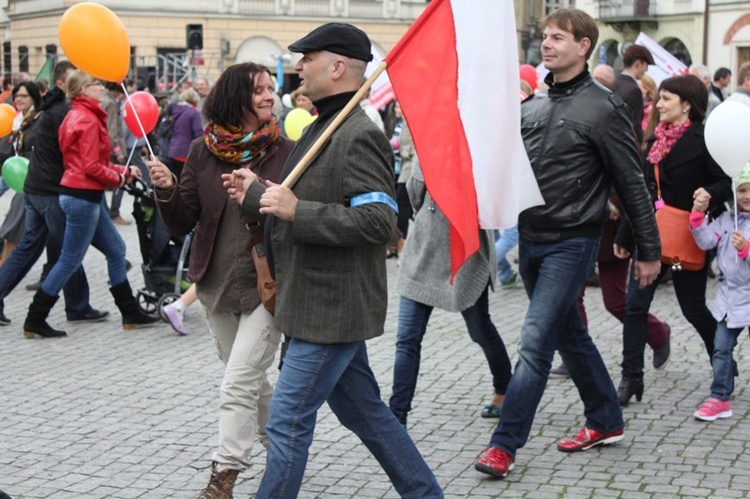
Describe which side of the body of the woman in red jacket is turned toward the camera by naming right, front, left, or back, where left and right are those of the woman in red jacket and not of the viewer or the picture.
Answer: right

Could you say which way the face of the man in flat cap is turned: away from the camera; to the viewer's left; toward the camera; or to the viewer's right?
to the viewer's left

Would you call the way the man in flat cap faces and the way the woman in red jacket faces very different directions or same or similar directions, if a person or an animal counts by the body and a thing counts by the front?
very different directions

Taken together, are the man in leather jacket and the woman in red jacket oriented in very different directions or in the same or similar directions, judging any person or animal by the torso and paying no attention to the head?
very different directions

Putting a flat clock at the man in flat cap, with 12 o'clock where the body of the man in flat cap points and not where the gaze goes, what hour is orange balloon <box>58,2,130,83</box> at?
The orange balloon is roughly at 2 o'clock from the man in flat cap.

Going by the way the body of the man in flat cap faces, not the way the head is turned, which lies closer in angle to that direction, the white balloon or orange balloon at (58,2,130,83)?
the orange balloon

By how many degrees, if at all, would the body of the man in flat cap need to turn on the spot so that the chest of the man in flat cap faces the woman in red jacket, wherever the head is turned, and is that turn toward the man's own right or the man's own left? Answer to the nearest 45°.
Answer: approximately 90° to the man's own right

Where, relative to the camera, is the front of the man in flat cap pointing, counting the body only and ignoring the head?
to the viewer's left

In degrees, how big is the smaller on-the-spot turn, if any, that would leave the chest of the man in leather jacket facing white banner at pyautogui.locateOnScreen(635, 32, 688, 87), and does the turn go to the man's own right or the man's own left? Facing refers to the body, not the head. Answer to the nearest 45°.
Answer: approximately 135° to the man's own right

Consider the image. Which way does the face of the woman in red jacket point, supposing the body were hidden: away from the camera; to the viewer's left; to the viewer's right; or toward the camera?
to the viewer's right

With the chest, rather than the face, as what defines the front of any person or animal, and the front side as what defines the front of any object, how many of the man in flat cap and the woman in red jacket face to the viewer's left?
1

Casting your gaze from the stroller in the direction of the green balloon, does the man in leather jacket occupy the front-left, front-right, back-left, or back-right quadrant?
back-left

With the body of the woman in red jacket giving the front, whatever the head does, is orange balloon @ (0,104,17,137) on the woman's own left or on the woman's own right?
on the woman's own left
